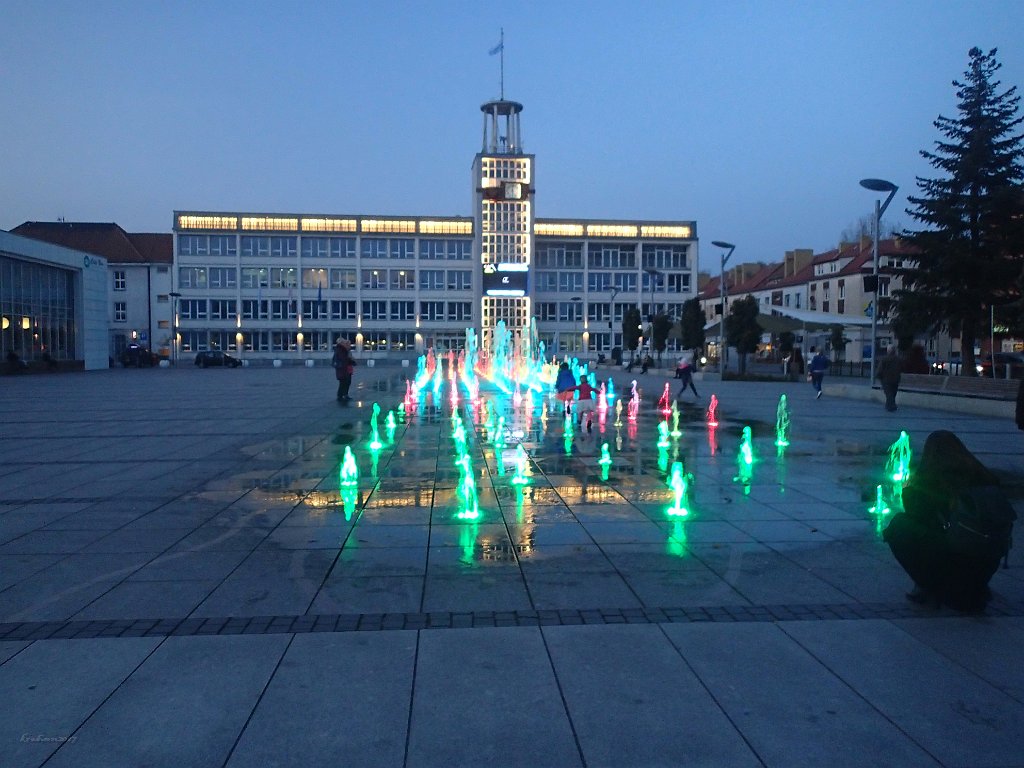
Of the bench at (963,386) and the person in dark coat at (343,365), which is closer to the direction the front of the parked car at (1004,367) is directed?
the person in dark coat

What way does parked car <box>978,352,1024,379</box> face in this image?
to the viewer's left

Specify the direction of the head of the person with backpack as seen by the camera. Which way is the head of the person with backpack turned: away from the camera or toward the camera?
away from the camera

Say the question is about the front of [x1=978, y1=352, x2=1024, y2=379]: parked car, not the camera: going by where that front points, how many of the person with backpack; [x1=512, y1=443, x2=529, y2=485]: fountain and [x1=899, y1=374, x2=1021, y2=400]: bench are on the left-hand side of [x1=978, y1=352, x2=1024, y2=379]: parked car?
3

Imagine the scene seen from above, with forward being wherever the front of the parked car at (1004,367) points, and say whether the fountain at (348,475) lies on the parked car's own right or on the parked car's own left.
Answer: on the parked car's own left

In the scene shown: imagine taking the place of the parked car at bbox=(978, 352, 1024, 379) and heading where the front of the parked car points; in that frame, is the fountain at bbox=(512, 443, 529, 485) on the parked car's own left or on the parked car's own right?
on the parked car's own left

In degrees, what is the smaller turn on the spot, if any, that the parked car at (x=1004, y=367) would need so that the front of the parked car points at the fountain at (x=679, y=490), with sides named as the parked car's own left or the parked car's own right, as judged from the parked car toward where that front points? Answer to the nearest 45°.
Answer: approximately 90° to the parked car's own left

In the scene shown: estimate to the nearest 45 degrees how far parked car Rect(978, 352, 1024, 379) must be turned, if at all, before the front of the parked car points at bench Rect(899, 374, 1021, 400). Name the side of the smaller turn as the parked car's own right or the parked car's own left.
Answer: approximately 90° to the parked car's own left

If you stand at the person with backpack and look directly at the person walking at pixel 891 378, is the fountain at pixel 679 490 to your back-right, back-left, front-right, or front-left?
front-left

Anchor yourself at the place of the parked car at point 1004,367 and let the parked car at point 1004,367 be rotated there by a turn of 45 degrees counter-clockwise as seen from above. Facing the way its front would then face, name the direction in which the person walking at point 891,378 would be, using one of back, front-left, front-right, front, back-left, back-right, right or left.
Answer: front-left

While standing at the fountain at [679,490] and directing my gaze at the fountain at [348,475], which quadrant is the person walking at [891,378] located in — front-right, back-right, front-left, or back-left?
back-right

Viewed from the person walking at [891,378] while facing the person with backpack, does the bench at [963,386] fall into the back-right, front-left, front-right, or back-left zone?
back-left

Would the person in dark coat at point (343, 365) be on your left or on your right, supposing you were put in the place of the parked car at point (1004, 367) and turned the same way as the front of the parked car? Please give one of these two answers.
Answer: on your left

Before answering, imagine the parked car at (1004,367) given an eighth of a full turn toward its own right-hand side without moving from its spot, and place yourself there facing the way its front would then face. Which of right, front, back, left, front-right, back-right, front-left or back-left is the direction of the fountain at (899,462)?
back-left

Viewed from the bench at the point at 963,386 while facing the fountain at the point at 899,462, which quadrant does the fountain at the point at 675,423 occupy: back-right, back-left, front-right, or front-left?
front-right

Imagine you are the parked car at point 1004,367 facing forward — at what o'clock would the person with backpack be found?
The person with backpack is roughly at 9 o'clock from the parked car.

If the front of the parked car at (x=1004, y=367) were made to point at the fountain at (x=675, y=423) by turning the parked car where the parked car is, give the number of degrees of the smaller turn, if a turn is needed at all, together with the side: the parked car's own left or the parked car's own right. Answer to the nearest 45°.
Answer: approximately 90° to the parked car's own left
